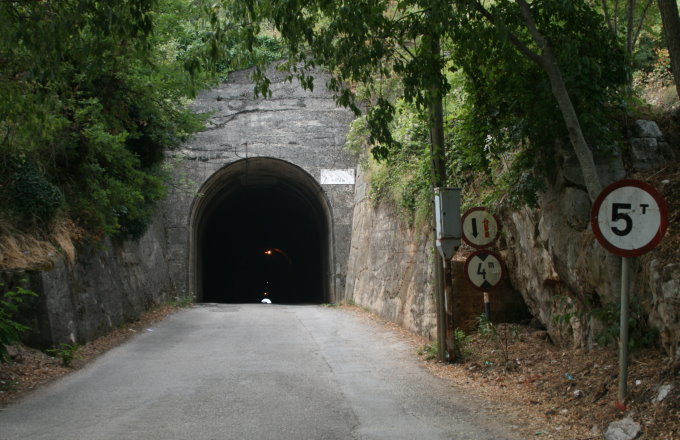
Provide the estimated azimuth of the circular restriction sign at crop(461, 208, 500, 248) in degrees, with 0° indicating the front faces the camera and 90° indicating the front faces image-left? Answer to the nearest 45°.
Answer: approximately 0°

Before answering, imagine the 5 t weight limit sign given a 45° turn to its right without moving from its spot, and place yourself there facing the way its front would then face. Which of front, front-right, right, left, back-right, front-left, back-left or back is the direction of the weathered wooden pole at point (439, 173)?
right

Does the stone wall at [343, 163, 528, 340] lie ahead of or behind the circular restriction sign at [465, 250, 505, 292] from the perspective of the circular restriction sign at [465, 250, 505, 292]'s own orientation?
behind

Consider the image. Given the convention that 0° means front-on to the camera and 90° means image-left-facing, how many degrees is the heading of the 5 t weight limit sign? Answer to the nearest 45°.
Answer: approximately 0°

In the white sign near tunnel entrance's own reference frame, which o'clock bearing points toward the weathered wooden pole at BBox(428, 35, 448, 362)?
The weathered wooden pole is roughly at 12 o'clock from the white sign near tunnel entrance.

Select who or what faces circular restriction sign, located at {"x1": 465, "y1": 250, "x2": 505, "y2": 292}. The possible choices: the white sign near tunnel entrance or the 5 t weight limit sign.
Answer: the white sign near tunnel entrance

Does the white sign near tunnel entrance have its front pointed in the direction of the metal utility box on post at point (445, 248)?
yes

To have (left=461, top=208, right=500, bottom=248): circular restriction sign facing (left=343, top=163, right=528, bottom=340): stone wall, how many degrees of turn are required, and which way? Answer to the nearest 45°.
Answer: approximately 180°

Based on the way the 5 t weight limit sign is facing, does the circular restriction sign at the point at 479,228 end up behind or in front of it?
behind
